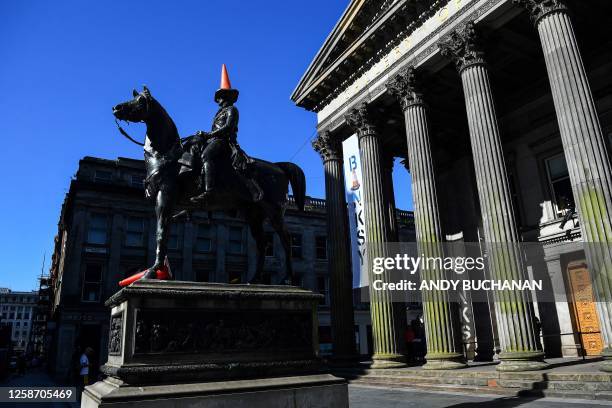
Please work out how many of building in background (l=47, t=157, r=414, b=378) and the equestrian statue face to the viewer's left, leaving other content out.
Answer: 1

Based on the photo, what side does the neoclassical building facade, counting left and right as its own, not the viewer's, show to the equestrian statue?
front

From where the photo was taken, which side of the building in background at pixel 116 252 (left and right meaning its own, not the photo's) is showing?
front

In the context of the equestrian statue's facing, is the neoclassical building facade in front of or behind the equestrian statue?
behind

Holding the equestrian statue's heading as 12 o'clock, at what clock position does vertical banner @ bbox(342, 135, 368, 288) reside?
The vertical banner is roughly at 4 o'clock from the equestrian statue.

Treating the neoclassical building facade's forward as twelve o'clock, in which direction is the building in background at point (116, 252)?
The building in background is roughly at 2 o'clock from the neoclassical building facade.

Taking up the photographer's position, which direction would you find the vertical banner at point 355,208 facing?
facing the viewer and to the left of the viewer

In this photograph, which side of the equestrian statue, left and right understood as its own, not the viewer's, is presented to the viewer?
left

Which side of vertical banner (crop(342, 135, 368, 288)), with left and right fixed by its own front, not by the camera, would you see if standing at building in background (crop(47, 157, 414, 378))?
right

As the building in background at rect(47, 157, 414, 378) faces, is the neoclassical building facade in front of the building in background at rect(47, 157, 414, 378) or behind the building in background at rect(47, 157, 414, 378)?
in front

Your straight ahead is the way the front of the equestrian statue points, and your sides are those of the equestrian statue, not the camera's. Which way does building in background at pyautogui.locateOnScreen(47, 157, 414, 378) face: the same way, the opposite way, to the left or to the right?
to the left
